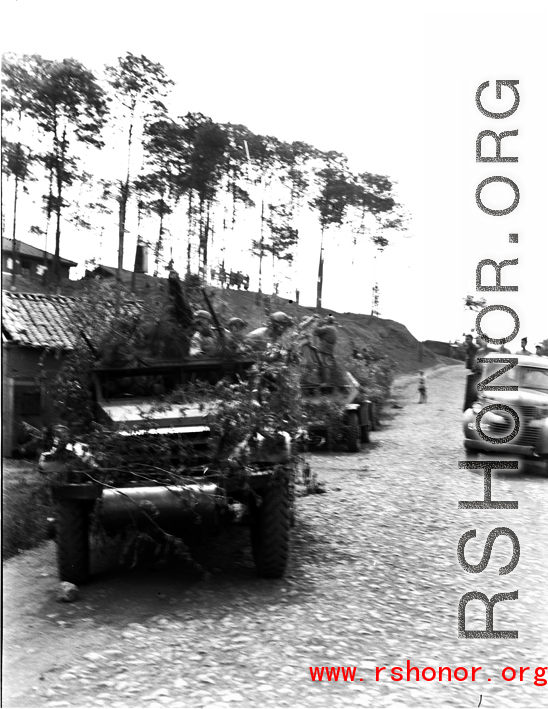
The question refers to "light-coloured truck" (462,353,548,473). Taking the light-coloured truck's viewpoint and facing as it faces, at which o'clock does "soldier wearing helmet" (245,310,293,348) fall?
The soldier wearing helmet is roughly at 3 o'clock from the light-coloured truck.

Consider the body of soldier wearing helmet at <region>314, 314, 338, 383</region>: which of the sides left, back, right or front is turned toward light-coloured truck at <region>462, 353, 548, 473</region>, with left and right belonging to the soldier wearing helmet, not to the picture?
left

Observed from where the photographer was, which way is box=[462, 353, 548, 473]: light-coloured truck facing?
facing the viewer and to the left of the viewer

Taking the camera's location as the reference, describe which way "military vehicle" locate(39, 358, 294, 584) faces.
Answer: facing the viewer

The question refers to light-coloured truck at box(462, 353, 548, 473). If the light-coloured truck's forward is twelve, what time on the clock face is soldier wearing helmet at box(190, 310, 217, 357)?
The soldier wearing helmet is roughly at 3 o'clock from the light-coloured truck.

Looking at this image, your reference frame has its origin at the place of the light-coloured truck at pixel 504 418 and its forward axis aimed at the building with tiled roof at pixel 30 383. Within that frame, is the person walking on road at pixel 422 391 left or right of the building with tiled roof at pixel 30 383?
right
